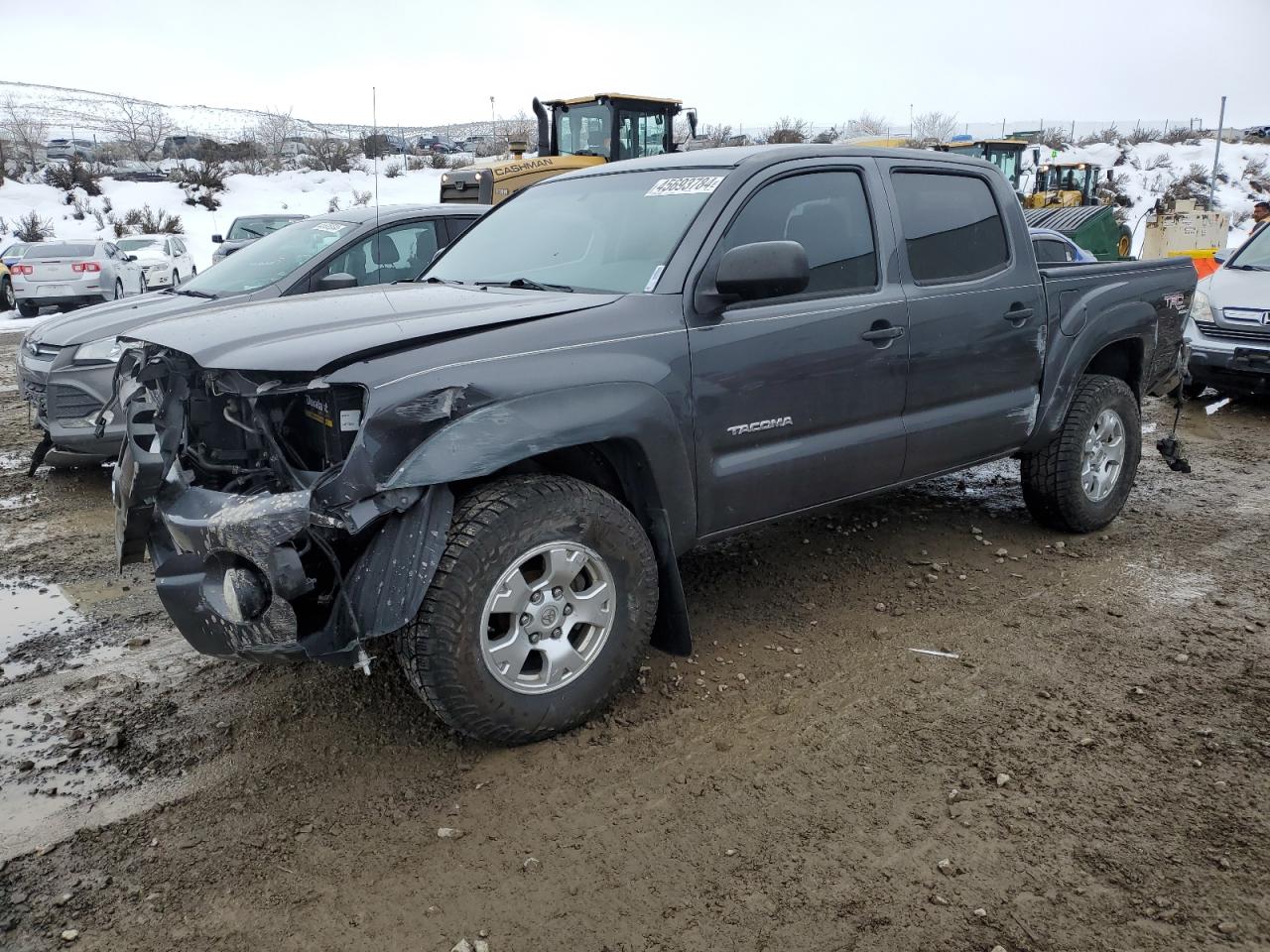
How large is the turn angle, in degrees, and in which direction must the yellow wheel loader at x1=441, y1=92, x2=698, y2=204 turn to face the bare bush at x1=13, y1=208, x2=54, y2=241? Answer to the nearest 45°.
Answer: approximately 90° to its left

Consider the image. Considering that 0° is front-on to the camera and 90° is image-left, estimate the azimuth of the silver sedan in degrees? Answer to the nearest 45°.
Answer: approximately 225°

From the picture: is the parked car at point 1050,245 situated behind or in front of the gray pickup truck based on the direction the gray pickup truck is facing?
behind

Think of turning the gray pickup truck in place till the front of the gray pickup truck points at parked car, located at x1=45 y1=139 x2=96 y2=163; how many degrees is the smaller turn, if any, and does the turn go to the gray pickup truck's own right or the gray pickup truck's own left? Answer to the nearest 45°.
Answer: approximately 90° to the gray pickup truck's own right

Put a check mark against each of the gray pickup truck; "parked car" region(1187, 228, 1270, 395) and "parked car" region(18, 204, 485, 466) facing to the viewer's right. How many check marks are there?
0

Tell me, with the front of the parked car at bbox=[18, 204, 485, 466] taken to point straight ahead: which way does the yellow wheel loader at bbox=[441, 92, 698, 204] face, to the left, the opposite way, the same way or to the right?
the opposite way

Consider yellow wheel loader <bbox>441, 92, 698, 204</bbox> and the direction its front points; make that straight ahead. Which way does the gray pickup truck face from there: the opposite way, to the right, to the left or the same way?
the opposite way

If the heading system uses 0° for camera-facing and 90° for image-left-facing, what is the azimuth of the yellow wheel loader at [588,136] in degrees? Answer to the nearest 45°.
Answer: approximately 225°

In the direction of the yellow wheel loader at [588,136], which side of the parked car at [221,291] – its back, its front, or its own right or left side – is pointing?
back

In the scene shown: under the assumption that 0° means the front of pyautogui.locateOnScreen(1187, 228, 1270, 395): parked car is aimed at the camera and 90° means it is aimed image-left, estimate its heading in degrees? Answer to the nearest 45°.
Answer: approximately 45°

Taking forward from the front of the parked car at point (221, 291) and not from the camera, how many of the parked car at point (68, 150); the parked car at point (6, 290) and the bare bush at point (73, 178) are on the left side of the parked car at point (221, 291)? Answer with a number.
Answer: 0

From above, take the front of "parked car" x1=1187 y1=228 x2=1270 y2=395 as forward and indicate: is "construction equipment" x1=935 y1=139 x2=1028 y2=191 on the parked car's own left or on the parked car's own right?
on the parked car's own right

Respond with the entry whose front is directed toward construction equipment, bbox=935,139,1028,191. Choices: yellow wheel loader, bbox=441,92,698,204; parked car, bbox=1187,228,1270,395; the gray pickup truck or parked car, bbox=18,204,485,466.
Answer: the yellow wheel loader

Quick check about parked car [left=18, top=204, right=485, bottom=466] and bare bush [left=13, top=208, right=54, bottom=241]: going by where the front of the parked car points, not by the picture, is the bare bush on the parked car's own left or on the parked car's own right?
on the parked car's own right
